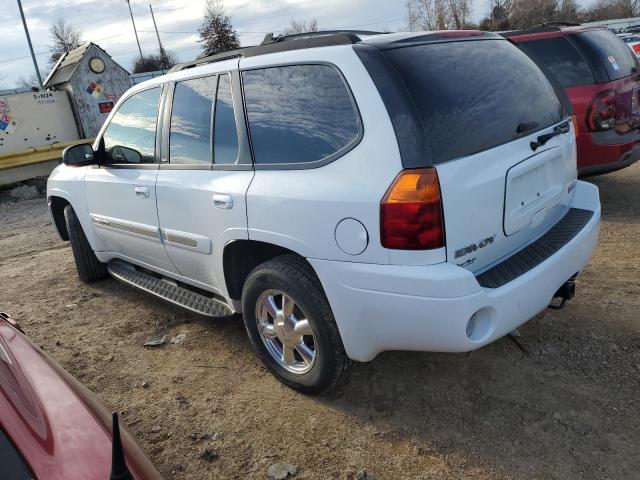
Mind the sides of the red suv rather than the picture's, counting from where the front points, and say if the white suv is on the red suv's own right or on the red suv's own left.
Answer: on the red suv's own left

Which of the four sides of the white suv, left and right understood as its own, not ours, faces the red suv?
right

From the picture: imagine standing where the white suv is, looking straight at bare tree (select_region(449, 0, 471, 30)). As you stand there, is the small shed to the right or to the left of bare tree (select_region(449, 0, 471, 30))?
left

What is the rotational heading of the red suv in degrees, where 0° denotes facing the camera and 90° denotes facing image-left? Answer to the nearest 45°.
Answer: approximately 135°

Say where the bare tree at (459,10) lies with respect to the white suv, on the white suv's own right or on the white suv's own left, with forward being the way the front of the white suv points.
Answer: on the white suv's own right

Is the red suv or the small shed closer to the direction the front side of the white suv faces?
the small shed

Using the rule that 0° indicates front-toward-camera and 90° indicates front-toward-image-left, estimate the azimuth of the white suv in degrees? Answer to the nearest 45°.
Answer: approximately 135°

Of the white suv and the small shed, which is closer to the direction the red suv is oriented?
the small shed
